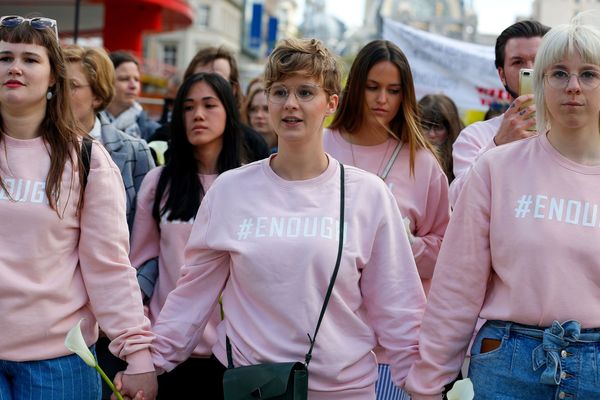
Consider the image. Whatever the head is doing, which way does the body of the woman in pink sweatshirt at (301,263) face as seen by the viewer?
toward the camera

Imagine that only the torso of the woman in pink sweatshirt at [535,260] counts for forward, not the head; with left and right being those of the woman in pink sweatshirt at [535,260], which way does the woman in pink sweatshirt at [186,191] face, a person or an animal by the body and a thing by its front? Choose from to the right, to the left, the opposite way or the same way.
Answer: the same way

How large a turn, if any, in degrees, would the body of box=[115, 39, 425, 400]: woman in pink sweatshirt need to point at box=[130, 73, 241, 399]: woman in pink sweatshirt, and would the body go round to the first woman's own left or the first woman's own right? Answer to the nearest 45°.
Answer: approximately 135° to the first woman's own right

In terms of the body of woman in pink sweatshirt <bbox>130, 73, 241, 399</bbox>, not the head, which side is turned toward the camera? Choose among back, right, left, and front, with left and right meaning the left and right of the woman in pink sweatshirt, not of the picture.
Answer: front

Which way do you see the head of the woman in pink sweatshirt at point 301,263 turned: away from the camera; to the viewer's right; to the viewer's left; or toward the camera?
toward the camera

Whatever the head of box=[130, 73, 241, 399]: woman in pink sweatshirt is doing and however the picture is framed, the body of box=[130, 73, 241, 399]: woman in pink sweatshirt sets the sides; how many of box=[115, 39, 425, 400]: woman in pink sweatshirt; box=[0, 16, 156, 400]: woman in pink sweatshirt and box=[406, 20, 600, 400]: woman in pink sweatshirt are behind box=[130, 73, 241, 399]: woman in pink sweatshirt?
0

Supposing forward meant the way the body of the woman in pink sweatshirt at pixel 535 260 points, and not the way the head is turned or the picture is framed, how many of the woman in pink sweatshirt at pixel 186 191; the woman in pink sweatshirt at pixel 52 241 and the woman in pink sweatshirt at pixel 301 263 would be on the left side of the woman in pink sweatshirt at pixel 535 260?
0

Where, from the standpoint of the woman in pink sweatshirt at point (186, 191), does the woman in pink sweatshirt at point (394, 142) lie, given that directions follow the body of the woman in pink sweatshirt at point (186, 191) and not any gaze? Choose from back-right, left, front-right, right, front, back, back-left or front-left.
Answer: left

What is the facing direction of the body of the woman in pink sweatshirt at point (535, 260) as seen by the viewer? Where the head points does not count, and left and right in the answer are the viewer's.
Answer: facing the viewer

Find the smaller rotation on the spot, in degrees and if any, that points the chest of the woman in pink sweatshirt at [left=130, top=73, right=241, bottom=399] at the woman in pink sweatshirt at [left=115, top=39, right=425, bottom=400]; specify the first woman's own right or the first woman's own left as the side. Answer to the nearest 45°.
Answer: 0° — they already face them

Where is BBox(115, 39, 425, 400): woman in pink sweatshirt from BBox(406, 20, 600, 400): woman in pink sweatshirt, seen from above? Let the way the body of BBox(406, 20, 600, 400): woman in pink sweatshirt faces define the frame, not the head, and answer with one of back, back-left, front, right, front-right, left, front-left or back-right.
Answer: right

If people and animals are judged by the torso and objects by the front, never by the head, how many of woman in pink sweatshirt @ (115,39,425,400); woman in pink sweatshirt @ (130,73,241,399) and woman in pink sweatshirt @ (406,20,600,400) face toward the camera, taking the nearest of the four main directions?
3

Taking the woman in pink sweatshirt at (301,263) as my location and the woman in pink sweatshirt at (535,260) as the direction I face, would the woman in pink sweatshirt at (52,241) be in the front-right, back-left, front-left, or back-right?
back-right

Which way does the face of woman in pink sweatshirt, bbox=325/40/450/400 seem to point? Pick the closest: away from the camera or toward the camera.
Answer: toward the camera

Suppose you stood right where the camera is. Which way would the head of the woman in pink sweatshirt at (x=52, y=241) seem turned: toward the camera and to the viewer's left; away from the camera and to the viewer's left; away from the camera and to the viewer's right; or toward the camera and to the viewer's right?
toward the camera and to the viewer's left

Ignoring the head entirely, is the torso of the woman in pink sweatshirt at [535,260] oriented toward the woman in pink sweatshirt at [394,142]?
no

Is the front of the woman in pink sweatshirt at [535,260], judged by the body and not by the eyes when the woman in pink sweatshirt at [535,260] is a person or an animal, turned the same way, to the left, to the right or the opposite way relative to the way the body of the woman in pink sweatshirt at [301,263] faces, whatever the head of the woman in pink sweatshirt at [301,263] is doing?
the same way

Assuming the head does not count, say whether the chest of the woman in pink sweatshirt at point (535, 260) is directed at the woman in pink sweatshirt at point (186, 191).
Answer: no

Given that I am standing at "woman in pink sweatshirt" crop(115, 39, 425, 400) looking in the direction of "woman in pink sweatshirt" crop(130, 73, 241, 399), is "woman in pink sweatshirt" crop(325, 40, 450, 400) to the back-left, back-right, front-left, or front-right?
front-right
